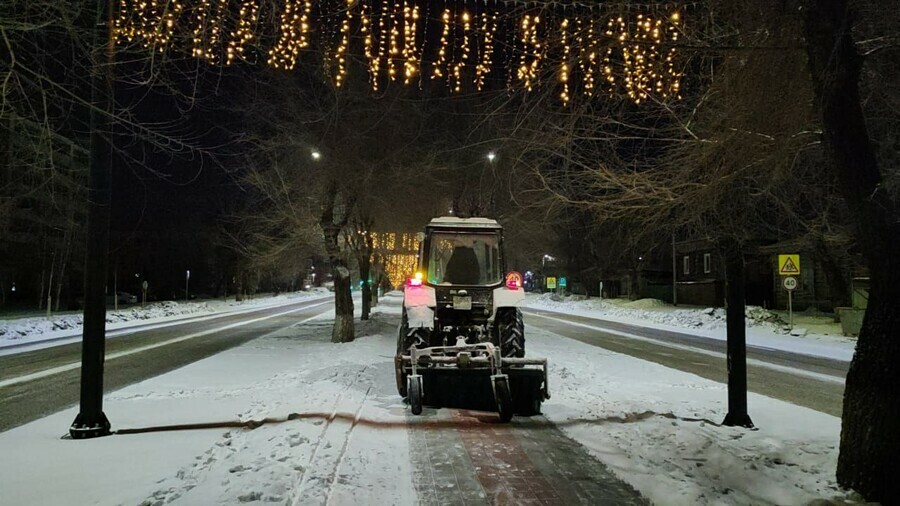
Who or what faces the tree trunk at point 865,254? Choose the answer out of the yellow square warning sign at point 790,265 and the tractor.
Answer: the yellow square warning sign

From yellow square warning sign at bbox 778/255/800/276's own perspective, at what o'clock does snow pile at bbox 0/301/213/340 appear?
The snow pile is roughly at 2 o'clock from the yellow square warning sign.

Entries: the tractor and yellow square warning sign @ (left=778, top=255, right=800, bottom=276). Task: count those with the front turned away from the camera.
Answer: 1

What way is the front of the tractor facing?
away from the camera

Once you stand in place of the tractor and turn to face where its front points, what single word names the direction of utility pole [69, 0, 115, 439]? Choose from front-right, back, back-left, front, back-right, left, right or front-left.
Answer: back-left

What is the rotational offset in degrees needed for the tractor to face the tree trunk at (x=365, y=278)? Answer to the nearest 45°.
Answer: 0° — it already faces it

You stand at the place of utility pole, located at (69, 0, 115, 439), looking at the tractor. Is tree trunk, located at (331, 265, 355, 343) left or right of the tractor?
left

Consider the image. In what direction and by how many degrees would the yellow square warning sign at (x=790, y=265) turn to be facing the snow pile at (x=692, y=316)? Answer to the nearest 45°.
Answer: approximately 135° to its right

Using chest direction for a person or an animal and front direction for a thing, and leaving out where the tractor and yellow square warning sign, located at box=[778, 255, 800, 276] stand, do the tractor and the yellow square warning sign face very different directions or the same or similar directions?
very different directions

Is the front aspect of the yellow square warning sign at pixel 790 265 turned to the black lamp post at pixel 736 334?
yes

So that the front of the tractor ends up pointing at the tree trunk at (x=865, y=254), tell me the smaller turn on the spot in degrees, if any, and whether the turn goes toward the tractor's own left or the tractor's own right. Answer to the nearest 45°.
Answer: approximately 135° to the tractor's own right

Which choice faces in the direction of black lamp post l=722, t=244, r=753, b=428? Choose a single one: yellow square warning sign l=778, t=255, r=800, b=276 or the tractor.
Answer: the yellow square warning sign

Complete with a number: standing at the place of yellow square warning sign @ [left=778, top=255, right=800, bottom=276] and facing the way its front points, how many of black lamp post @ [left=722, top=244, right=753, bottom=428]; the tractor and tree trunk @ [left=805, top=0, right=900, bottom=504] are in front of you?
3

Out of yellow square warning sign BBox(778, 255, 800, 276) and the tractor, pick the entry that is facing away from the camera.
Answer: the tractor

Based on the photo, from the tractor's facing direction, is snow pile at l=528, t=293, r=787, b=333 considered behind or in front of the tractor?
in front

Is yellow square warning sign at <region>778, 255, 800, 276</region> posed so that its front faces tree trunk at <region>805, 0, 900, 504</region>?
yes

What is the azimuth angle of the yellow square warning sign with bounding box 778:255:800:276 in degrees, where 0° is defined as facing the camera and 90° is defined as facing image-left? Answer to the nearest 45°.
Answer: approximately 0°
